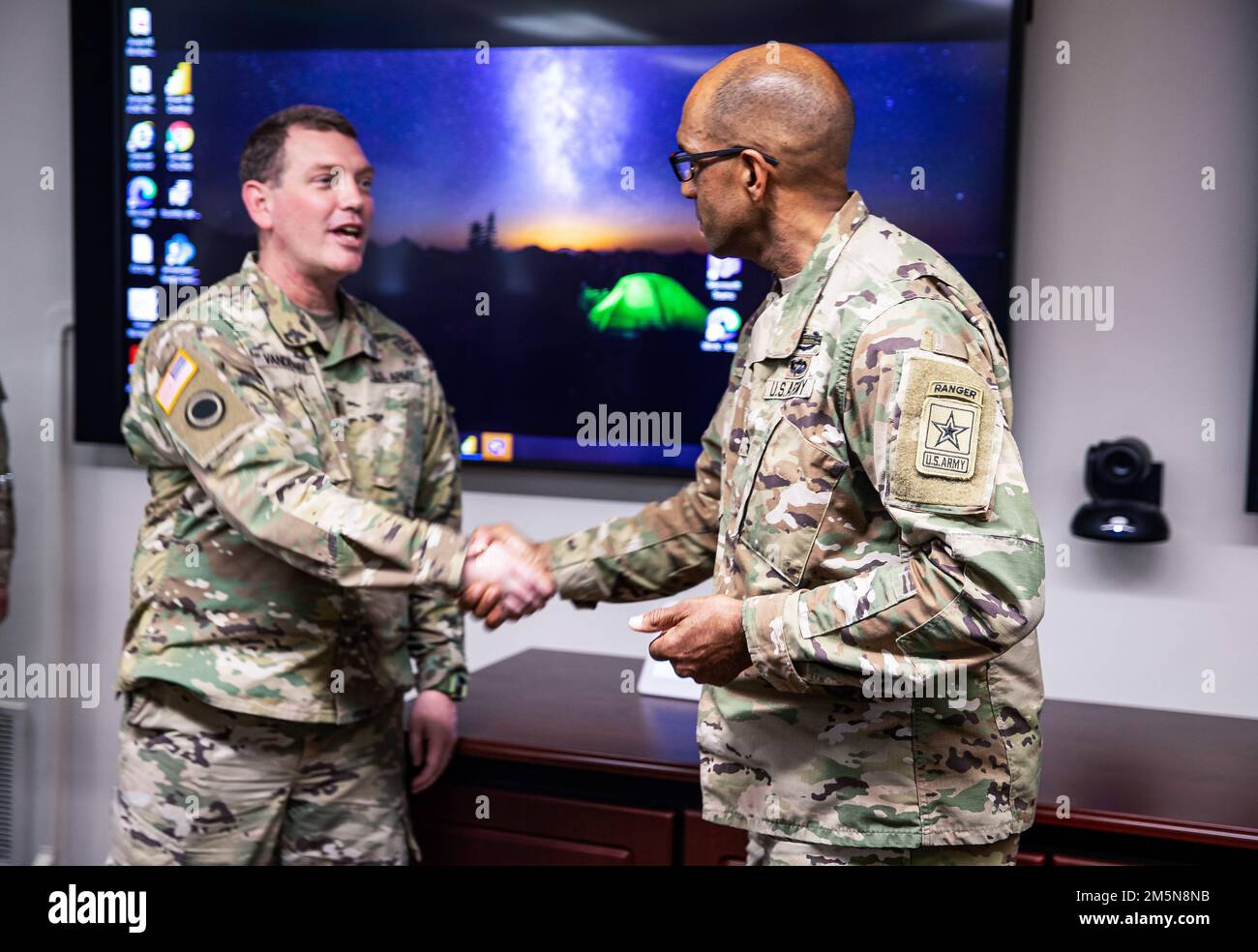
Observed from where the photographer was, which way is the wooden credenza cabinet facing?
facing the viewer

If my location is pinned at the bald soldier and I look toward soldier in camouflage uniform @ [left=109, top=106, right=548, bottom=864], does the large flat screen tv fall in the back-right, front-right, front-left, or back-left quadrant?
front-right

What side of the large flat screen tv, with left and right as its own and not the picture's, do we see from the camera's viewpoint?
front

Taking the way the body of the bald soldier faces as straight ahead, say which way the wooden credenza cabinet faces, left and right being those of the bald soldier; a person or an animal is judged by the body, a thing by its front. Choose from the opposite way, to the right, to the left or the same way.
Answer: to the left

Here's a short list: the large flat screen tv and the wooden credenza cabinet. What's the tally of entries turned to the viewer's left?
0

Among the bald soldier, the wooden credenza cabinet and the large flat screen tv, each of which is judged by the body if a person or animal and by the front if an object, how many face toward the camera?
2

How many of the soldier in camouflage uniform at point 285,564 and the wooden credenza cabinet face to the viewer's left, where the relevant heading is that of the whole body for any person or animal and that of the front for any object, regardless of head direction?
0

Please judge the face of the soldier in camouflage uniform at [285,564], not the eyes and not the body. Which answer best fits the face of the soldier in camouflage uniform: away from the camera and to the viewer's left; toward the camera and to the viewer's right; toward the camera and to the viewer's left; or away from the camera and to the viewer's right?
toward the camera and to the viewer's right

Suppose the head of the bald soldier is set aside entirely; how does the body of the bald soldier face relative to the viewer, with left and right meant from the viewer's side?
facing to the left of the viewer

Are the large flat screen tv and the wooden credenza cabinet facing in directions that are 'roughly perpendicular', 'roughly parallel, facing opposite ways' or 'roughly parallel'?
roughly parallel

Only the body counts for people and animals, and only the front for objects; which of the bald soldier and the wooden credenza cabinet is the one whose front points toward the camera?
the wooden credenza cabinet

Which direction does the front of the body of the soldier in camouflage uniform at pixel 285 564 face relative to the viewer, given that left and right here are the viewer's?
facing the viewer and to the right of the viewer
